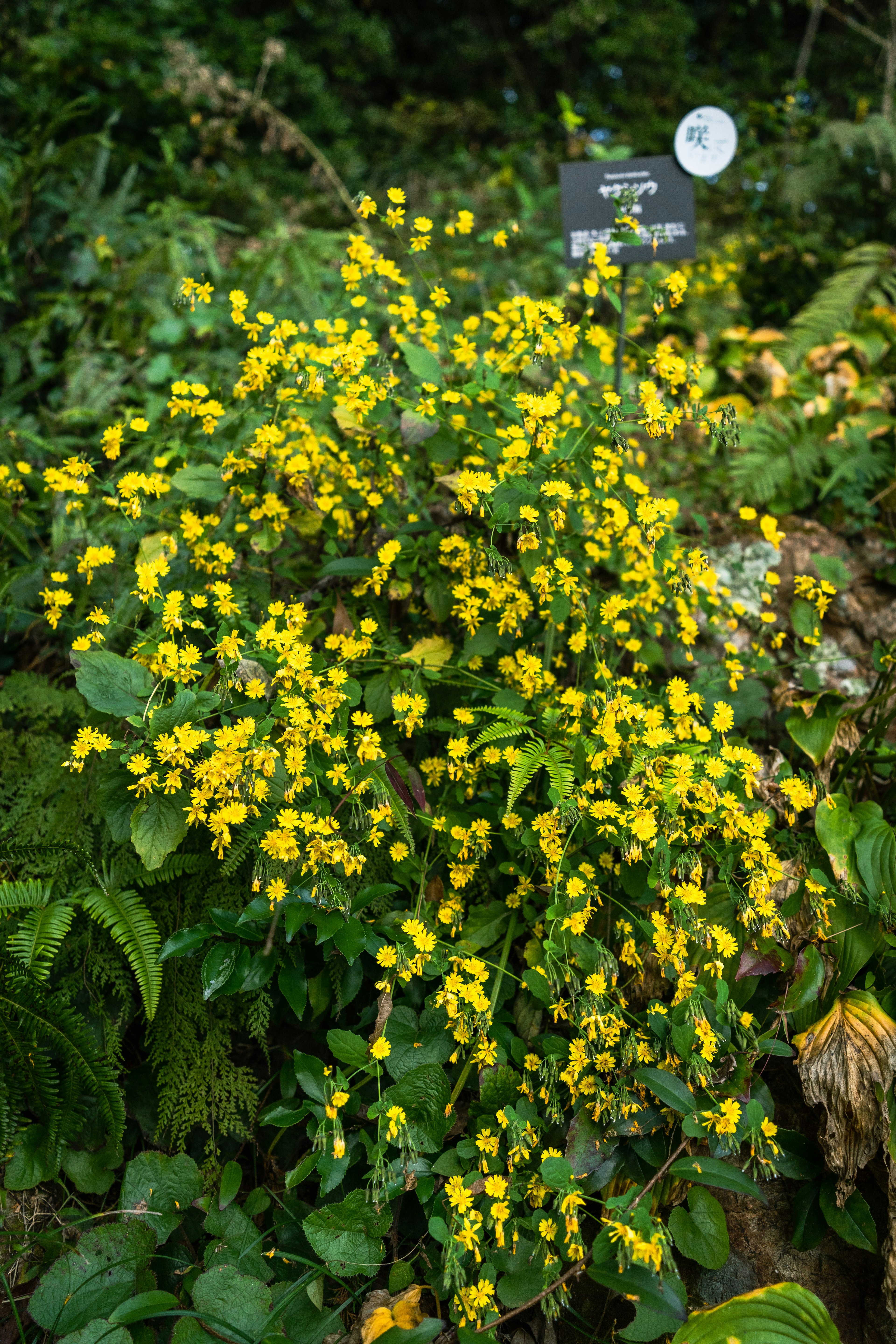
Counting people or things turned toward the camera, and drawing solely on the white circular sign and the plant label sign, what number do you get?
2

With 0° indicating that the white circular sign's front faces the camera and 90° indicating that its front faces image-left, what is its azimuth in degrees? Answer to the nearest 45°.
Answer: approximately 0°

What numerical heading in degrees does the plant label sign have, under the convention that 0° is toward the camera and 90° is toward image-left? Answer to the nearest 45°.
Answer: approximately 0°
